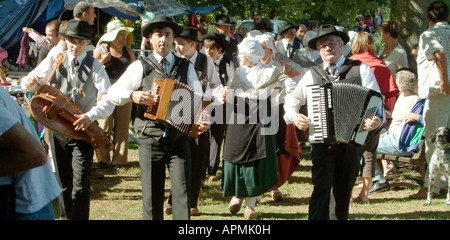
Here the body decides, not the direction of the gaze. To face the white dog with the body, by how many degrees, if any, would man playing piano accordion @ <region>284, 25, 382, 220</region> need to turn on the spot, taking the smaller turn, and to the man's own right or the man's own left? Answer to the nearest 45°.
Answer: approximately 135° to the man's own left

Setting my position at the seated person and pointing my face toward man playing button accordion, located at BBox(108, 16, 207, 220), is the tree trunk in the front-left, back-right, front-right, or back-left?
back-right

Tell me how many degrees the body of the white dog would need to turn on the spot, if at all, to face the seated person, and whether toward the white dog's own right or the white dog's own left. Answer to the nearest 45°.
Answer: approximately 135° to the white dog's own right

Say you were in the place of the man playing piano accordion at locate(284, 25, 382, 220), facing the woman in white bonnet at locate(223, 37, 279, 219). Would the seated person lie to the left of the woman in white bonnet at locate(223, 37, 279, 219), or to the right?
right

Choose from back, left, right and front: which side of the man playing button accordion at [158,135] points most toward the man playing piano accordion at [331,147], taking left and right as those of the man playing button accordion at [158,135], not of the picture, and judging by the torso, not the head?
left

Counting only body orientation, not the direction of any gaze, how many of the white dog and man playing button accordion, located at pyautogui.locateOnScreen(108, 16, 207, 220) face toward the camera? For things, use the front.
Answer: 2

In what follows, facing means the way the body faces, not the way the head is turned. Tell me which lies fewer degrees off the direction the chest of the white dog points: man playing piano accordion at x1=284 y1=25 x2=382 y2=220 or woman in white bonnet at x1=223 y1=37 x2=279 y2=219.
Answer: the man playing piano accordion

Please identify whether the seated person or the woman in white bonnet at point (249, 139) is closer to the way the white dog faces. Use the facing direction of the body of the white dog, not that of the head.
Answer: the woman in white bonnet

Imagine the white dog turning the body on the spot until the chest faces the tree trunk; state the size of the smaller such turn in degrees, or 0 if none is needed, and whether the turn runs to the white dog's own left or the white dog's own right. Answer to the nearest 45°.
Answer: approximately 180°

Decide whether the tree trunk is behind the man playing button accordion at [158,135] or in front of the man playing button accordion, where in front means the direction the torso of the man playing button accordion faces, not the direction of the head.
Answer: behind
